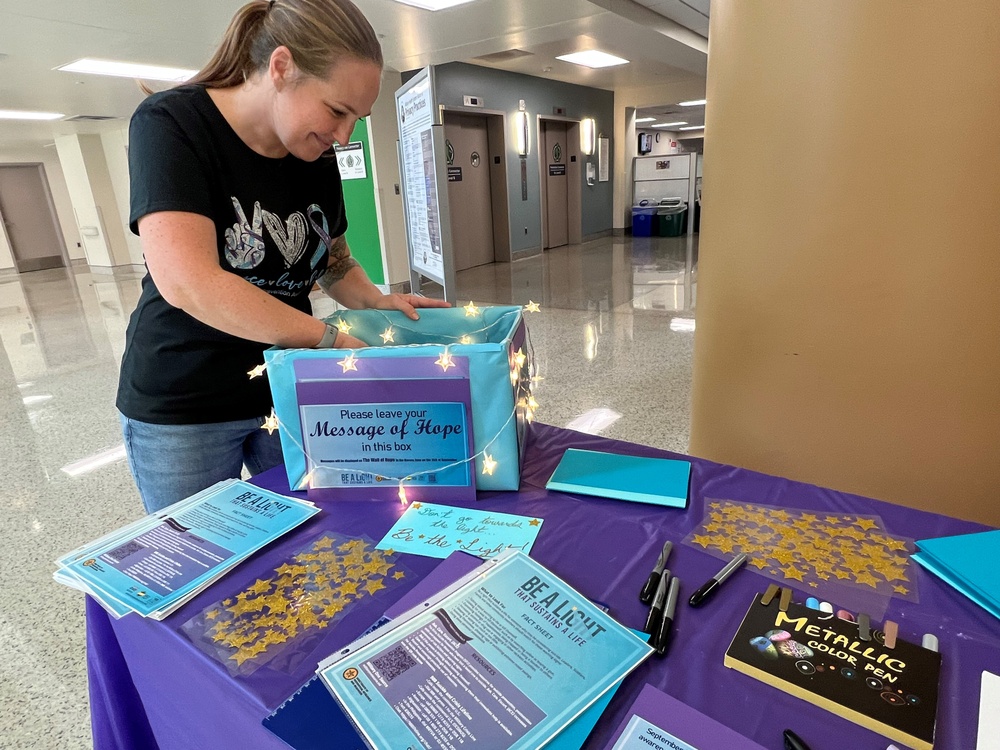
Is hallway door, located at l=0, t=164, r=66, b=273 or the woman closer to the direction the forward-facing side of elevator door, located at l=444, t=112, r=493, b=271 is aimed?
the woman

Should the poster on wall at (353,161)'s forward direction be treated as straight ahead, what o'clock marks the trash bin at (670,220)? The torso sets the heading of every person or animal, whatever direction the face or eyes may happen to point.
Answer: The trash bin is roughly at 8 o'clock from the poster on wall.

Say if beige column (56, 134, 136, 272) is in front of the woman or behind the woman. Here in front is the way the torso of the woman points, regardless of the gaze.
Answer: behind

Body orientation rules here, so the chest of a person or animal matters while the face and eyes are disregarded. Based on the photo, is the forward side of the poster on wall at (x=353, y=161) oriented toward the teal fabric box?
yes

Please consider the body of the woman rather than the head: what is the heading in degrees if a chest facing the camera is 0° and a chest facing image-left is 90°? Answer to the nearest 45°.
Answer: approximately 315°

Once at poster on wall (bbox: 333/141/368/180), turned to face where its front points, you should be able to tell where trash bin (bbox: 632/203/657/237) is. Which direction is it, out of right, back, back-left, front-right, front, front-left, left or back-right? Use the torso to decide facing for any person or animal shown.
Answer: back-left

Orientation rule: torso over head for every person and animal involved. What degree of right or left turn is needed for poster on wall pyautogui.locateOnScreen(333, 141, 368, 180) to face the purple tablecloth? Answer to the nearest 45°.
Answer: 0° — it already faces it

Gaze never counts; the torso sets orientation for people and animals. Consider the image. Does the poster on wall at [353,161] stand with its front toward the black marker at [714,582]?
yes

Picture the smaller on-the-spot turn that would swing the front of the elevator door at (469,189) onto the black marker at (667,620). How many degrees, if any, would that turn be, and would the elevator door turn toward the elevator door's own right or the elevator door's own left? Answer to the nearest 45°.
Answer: approximately 45° to the elevator door's own right

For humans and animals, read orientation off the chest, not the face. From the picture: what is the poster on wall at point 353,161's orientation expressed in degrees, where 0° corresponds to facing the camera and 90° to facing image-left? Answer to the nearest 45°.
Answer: approximately 0°
